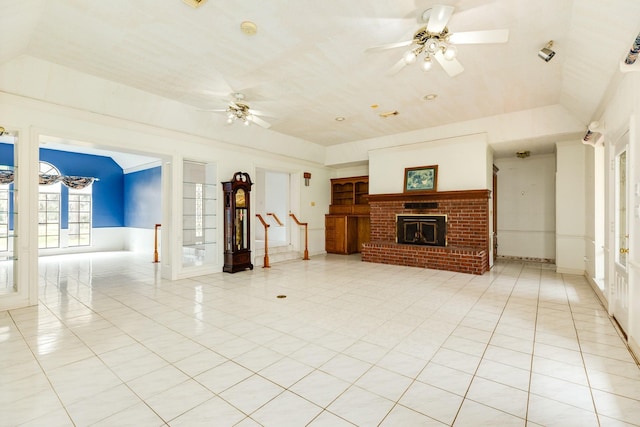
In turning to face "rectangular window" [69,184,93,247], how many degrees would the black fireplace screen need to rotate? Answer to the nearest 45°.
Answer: approximately 90° to its right

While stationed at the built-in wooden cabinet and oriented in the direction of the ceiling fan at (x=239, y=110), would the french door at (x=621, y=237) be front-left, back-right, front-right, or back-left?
front-left

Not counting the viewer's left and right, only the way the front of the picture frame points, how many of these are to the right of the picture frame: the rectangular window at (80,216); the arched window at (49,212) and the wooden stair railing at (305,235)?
3

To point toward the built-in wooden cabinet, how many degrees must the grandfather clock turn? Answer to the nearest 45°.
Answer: approximately 90° to its left

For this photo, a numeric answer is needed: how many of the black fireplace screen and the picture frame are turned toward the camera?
2

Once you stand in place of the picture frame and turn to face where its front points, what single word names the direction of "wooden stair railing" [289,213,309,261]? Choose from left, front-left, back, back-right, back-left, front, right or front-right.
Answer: right

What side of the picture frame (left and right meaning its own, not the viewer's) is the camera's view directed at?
front

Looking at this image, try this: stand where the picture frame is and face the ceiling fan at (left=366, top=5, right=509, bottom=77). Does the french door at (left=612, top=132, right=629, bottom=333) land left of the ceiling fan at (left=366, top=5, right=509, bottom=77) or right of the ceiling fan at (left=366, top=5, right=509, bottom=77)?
left

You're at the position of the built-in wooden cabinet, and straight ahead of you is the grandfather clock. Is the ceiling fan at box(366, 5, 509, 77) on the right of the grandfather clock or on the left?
left

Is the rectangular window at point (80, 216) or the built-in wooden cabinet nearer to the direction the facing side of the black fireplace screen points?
the rectangular window

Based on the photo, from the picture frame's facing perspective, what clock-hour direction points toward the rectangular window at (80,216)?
The rectangular window is roughly at 3 o'clock from the picture frame.

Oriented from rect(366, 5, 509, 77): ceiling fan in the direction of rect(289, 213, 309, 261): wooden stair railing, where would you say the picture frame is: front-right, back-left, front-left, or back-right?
front-right

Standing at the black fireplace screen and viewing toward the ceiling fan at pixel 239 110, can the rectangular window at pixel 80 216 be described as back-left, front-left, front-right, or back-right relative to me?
front-right

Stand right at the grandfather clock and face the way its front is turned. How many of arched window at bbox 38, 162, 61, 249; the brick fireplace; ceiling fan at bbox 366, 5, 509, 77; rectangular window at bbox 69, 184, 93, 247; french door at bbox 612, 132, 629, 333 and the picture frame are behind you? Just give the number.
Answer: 2

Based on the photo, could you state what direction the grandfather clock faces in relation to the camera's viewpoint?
facing the viewer and to the right of the viewer
